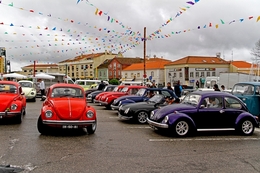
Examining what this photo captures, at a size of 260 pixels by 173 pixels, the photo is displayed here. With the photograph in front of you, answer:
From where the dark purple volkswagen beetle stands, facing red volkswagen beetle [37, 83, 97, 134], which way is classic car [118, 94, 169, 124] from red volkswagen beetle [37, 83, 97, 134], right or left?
right

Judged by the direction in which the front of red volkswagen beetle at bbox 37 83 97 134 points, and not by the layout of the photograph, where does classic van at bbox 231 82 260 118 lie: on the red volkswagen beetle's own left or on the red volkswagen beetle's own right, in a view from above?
on the red volkswagen beetle's own left

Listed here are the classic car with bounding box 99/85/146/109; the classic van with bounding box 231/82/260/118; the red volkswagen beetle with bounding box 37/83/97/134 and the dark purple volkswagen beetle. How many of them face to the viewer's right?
0

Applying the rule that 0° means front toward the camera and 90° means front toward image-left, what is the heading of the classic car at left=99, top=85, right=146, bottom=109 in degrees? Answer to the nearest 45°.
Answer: approximately 45°

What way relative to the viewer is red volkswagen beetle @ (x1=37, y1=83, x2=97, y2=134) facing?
toward the camera

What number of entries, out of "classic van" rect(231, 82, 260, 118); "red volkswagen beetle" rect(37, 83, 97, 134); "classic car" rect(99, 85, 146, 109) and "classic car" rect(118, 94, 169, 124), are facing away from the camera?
0

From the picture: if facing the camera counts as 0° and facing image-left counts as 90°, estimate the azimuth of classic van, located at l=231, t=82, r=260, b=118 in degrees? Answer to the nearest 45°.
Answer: approximately 45°

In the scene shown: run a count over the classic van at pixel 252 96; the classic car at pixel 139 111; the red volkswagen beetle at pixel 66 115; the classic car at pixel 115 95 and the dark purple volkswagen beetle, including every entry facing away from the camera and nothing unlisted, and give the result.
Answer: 0

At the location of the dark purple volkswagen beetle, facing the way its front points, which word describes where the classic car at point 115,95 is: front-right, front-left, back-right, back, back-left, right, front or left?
right

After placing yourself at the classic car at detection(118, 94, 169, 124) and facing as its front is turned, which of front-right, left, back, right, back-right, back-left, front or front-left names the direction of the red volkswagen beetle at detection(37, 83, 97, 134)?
front

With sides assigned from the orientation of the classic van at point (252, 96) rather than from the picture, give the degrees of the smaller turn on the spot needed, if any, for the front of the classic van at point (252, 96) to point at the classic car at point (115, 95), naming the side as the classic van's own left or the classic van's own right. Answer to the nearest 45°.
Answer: approximately 45° to the classic van's own right

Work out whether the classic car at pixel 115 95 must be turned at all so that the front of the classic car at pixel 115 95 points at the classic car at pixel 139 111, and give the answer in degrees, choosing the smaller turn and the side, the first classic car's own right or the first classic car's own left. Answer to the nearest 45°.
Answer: approximately 45° to the first classic car's own left

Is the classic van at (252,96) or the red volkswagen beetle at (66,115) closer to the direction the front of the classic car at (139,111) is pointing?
the red volkswagen beetle

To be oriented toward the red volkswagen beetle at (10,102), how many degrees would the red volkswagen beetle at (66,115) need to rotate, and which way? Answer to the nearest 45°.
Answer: approximately 135° to its right

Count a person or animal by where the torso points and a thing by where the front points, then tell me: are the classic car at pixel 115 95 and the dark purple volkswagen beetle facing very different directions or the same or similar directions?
same or similar directions

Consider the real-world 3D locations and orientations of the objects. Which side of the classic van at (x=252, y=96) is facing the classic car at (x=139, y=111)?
front
